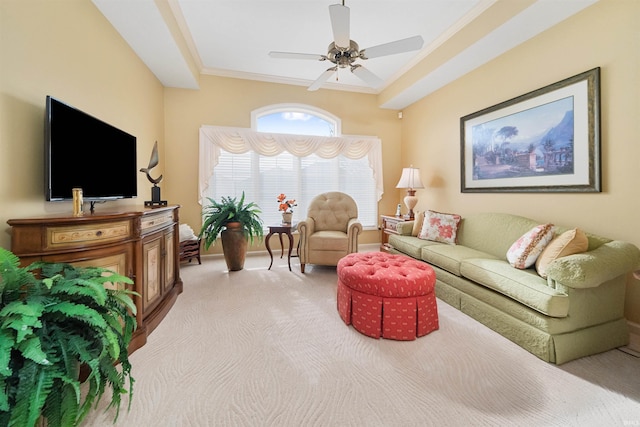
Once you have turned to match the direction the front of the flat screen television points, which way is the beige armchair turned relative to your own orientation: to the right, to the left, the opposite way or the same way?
to the right

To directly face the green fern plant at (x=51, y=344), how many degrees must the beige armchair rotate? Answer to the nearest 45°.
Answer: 0° — it already faces it

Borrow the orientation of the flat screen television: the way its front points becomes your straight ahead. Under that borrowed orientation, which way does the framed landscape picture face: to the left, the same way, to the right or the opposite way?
the opposite way

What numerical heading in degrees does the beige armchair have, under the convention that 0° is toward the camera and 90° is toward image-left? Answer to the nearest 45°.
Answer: approximately 0°

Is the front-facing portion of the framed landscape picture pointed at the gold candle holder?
yes

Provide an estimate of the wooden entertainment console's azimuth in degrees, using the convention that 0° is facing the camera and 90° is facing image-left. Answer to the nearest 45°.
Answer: approximately 315°

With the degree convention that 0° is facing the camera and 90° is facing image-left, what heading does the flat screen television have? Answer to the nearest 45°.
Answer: approximately 315°

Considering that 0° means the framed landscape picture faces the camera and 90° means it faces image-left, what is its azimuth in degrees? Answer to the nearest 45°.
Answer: approximately 45°

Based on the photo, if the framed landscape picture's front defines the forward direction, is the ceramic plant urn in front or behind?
in front

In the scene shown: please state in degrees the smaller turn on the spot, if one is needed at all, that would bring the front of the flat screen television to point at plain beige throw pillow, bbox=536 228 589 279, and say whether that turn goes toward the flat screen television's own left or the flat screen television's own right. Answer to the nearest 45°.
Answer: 0° — it already faces it

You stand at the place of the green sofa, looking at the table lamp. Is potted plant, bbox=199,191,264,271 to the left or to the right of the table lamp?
left

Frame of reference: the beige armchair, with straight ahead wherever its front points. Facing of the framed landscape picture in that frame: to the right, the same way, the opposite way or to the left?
to the right

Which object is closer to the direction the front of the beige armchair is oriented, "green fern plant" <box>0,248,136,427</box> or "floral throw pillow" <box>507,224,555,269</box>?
the green fern plant
